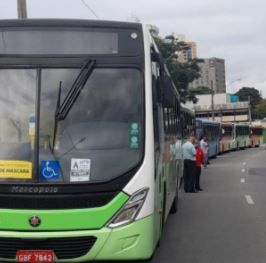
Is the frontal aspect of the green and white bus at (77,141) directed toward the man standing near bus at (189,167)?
no

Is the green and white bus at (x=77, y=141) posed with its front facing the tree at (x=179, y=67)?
no

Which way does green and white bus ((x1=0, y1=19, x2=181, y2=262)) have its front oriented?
toward the camera

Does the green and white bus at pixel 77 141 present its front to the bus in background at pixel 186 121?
no

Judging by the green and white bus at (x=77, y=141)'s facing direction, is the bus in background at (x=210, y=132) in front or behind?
behind

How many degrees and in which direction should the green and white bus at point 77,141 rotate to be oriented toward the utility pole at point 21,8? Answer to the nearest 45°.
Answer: approximately 180°

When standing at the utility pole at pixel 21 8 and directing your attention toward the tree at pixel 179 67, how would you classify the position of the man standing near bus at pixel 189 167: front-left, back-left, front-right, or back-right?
front-right

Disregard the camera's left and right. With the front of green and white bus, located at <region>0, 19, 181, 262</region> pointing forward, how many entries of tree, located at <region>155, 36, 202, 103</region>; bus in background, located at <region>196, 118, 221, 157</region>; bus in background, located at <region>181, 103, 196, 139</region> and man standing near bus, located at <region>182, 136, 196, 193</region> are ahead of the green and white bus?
0

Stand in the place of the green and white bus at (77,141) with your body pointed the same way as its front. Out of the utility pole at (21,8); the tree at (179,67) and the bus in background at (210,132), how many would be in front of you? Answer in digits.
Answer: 0

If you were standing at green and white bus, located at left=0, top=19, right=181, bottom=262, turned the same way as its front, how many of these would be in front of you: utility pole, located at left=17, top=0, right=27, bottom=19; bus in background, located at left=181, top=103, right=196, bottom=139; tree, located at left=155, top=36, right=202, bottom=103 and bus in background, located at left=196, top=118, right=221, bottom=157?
0

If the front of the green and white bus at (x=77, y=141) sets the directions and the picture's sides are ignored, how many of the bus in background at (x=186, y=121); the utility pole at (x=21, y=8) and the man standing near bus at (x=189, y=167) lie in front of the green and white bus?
0
